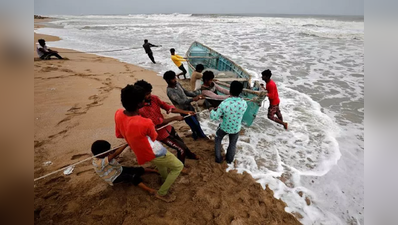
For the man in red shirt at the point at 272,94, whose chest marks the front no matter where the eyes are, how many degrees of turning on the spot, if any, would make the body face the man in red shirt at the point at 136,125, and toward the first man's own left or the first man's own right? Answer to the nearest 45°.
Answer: approximately 90° to the first man's own left

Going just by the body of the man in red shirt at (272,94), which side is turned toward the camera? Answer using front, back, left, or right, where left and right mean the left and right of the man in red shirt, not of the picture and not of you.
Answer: left

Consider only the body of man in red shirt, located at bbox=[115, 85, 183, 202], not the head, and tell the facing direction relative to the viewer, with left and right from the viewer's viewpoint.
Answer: facing away from the viewer and to the right of the viewer
